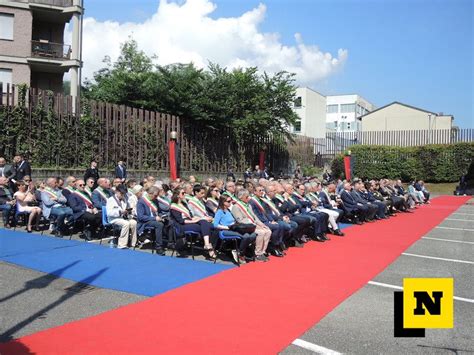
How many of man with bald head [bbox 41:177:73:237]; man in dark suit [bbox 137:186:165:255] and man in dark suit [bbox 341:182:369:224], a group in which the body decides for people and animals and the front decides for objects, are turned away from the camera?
0

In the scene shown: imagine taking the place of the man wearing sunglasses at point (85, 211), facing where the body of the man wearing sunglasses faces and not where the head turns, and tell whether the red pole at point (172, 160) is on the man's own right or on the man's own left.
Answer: on the man's own left

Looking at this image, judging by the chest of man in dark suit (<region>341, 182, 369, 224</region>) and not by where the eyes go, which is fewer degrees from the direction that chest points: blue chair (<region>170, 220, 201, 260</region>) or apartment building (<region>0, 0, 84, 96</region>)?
the blue chair

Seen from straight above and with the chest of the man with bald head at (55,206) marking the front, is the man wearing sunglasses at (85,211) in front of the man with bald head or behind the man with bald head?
in front

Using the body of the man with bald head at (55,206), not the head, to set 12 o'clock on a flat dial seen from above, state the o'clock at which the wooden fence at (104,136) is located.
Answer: The wooden fence is roughly at 8 o'clock from the man with bald head.

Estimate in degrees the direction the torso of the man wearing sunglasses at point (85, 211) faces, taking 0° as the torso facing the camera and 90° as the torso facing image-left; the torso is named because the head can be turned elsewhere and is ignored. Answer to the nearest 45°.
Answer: approximately 315°

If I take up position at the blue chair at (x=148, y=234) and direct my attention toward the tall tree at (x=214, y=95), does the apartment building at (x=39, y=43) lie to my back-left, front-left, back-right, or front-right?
front-left

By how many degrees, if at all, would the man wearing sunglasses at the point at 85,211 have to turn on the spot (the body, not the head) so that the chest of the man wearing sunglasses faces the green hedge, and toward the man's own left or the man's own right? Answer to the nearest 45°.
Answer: approximately 90° to the man's own left

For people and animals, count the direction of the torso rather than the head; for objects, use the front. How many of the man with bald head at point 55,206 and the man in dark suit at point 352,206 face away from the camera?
0

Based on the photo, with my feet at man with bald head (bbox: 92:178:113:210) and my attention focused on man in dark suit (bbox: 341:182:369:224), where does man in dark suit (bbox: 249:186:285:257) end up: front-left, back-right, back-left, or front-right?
front-right
